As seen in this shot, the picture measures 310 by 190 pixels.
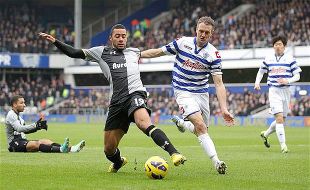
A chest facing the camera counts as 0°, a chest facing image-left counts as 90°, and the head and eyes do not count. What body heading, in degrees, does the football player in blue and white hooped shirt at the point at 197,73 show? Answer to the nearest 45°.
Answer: approximately 0°

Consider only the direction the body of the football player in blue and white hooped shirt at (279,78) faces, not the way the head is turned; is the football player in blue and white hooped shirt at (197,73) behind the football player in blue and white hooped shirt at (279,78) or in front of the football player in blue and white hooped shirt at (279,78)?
in front

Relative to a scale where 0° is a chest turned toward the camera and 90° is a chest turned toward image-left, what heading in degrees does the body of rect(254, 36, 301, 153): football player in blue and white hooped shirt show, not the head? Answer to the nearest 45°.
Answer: approximately 0°

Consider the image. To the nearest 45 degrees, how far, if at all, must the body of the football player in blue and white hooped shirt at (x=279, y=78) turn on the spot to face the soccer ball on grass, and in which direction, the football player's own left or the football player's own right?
0° — they already face it
